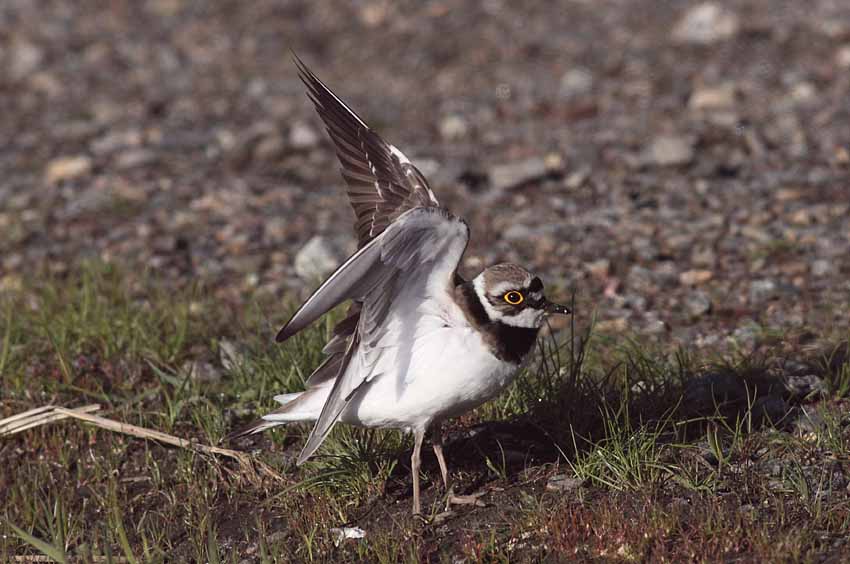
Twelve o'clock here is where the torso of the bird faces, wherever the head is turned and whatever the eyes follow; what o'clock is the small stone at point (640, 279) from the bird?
The small stone is roughly at 10 o'clock from the bird.

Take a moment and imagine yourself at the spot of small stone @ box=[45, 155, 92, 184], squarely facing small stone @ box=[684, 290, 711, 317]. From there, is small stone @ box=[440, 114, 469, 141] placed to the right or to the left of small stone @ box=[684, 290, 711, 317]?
left

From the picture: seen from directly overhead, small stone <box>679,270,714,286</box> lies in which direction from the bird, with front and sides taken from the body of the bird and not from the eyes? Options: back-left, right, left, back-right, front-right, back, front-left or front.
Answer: front-left

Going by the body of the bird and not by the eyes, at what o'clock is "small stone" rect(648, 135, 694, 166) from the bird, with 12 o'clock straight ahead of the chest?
The small stone is roughly at 10 o'clock from the bird.

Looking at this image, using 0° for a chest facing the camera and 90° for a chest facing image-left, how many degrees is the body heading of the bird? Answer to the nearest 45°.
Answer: approximately 270°

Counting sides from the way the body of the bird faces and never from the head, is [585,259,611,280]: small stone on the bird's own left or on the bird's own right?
on the bird's own left

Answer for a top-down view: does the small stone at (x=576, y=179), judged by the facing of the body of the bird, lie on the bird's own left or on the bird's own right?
on the bird's own left

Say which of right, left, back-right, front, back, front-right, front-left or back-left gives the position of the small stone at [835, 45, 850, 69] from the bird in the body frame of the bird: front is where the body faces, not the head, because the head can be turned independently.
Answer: front-left

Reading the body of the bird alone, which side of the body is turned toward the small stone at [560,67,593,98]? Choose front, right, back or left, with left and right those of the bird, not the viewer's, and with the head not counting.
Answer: left

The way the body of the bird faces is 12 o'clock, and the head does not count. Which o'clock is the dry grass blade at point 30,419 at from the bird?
The dry grass blade is roughly at 7 o'clock from the bird.

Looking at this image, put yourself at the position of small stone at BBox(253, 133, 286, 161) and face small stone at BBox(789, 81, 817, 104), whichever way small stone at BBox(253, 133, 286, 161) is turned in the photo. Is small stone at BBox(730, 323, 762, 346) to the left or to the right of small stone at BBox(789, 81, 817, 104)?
right

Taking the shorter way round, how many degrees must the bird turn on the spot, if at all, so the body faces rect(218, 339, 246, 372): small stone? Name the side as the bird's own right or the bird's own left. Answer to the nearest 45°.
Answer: approximately 135° to the bird's own left
